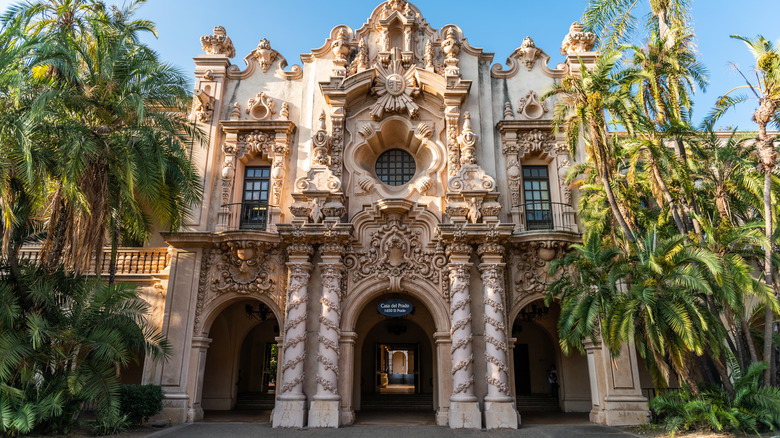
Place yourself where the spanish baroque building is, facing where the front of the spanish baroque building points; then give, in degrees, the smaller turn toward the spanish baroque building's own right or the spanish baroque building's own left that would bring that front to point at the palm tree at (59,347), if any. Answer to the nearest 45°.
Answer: approximately 45° to the spanish baroque building's own right

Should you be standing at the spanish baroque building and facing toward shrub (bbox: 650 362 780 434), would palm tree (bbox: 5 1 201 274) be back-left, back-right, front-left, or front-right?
back-right

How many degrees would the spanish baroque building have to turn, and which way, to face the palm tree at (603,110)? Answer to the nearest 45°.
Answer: approximately 45° to its left

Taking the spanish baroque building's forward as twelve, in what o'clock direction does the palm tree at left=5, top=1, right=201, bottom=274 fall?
The palm tree is roughly at 2 o'clock from the spanish baroque building.

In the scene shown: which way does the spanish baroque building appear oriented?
toward the camera

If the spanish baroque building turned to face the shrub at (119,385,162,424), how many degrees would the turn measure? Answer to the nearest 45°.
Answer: approximately 90° to its right

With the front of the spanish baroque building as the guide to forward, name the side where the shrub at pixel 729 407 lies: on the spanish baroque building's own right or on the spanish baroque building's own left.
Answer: on the spanish baroque building's own left

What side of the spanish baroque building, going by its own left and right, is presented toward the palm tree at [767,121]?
left
